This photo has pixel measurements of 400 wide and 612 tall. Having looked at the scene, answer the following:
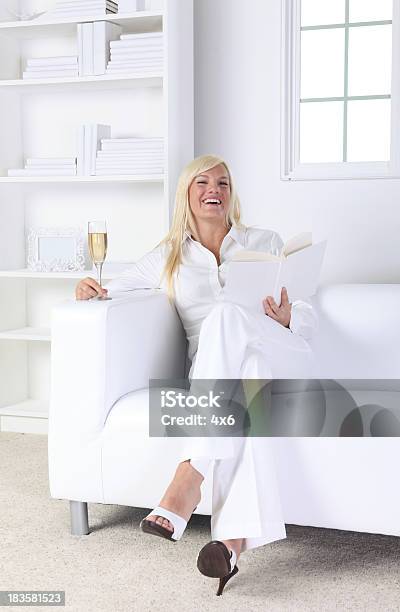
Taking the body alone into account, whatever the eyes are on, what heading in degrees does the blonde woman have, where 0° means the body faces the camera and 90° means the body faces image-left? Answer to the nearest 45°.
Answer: approximately 0°

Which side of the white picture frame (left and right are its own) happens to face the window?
left

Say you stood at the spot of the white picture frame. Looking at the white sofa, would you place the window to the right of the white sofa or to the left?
left

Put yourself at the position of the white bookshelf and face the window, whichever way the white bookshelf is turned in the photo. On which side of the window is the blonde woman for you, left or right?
right

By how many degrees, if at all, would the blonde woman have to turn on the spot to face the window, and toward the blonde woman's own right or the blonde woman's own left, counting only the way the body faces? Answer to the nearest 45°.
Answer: approximately 180°
